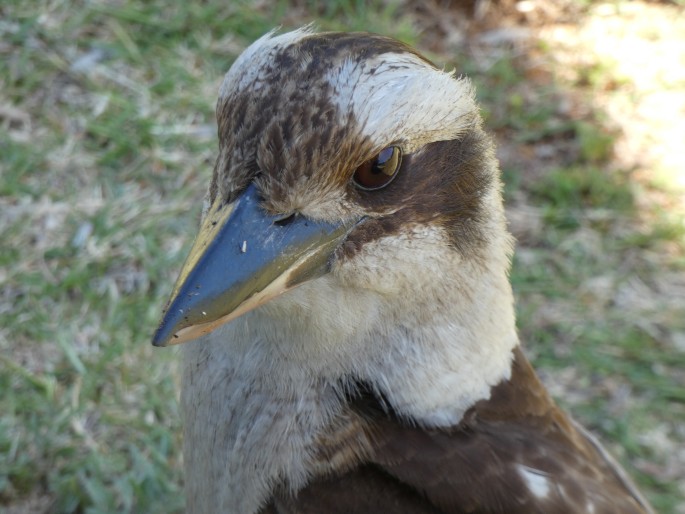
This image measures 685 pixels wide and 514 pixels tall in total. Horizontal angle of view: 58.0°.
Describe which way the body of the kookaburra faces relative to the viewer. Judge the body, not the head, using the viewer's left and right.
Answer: facing the viewer and to the left of the viewer
